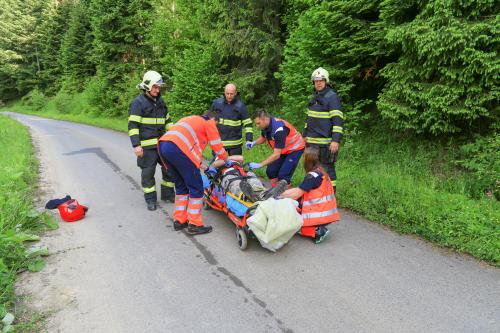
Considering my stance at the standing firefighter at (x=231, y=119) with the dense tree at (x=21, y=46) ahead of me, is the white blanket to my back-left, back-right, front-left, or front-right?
back-left

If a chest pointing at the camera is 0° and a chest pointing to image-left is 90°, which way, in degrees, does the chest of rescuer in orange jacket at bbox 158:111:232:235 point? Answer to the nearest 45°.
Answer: approximately 270°

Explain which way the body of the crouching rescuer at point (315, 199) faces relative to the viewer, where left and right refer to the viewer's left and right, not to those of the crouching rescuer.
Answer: facing away from the viewer and to the left of the viewer

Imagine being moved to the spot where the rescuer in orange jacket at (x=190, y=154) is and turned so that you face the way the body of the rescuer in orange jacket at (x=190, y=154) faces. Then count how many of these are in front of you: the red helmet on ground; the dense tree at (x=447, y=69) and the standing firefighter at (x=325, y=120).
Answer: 2

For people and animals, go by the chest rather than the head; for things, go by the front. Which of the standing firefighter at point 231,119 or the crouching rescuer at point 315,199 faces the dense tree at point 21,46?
the crouching rescuer

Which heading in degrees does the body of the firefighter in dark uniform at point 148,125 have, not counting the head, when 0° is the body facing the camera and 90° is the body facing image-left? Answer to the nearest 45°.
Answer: approximately 315°

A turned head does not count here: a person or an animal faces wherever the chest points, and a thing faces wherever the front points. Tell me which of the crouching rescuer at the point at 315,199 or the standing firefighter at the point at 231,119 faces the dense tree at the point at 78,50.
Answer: the crouching rescuer

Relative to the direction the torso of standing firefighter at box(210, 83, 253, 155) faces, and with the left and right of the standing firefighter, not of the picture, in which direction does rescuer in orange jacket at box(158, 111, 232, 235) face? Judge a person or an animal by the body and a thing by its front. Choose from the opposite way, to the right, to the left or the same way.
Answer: to the left

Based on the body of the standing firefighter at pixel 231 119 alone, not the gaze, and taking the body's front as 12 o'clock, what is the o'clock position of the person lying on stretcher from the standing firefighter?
The person lying on stretcher is roughly at 12 o'clock from the standing firefighter.

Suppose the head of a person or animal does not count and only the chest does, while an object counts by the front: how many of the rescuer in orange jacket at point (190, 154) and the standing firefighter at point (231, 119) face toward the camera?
1
